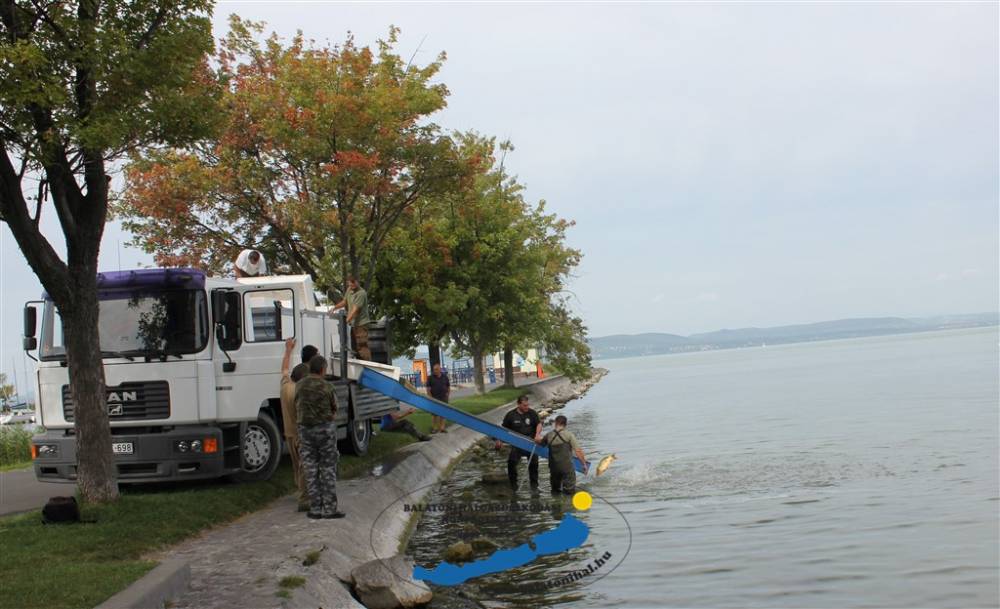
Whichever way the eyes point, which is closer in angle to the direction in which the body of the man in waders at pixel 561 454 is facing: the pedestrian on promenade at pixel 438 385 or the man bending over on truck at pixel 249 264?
the pedestrian on promenade

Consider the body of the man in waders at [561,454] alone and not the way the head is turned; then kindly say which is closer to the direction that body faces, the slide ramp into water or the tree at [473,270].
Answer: the tree

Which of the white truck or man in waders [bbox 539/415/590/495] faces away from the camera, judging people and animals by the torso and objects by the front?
the man in waders

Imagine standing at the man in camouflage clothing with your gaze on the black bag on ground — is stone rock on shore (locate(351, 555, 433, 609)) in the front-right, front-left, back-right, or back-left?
back-left

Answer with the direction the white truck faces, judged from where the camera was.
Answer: facing the viewer and to the left of the viewer

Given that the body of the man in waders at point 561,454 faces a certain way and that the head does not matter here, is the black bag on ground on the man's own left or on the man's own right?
on the man's own left

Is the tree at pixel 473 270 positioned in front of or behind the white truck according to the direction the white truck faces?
behind

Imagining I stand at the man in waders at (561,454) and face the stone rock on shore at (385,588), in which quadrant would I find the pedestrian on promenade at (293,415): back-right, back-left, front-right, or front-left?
front-right

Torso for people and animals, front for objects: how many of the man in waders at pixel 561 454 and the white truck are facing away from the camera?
1

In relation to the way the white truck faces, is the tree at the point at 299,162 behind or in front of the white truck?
behind

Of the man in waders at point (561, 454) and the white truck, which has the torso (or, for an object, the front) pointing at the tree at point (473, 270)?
the man in waders

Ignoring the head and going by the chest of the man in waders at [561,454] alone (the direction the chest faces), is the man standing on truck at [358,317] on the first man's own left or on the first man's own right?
on the first man's own left

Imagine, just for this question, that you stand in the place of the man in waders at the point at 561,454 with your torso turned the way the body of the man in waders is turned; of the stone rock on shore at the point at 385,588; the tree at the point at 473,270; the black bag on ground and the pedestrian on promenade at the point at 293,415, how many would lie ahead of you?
1

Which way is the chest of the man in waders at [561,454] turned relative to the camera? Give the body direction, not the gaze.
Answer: away from the camera

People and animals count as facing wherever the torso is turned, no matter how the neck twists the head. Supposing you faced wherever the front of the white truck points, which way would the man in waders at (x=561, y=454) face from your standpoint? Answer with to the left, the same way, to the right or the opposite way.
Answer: the opposite way
